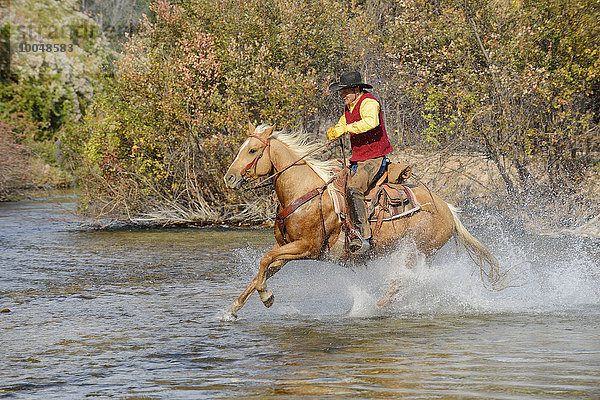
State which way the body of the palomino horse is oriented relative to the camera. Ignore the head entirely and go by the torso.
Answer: to the viewer's left
